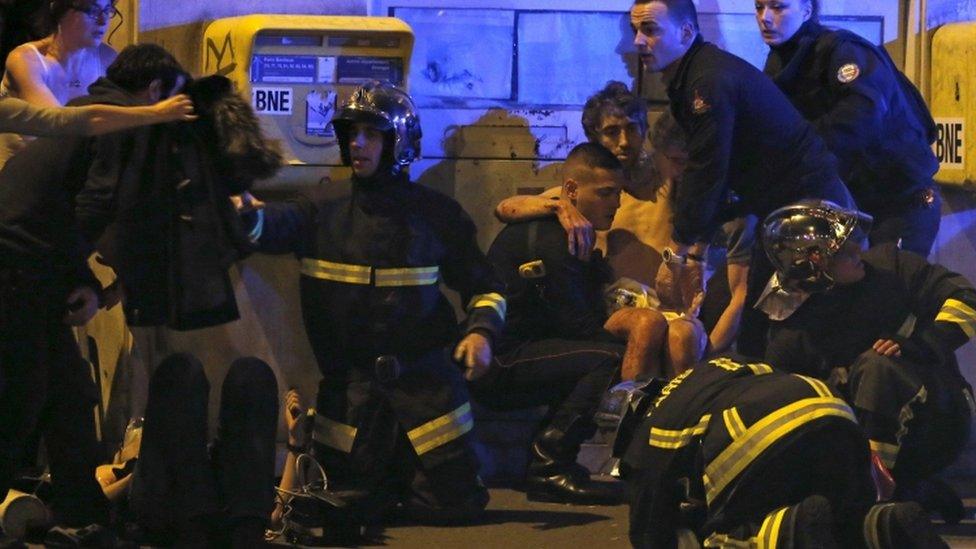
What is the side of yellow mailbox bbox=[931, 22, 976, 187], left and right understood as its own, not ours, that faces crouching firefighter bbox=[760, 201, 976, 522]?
front

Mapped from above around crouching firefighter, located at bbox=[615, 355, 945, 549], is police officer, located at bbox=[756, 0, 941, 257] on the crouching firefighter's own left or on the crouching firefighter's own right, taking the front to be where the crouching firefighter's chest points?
on the crouching firefighter's own right

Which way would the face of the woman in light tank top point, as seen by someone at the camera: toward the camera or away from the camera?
toward the camera

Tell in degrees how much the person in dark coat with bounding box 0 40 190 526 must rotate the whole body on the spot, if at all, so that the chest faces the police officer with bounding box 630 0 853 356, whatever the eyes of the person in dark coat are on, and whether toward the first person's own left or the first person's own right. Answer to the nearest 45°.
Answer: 0° — they already face them

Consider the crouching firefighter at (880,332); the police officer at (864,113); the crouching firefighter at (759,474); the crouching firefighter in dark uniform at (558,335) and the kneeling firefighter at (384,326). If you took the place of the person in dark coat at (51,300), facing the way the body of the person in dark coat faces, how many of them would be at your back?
0

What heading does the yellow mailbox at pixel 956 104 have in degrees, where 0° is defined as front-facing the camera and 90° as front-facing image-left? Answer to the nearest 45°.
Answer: approximately 0°

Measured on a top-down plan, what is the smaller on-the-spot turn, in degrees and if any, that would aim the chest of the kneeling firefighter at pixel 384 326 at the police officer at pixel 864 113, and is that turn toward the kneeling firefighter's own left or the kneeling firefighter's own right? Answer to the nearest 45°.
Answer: approximately 90° to the kneeling firefighter's own left

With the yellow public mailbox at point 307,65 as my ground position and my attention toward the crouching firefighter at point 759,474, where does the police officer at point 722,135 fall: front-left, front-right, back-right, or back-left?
front-left

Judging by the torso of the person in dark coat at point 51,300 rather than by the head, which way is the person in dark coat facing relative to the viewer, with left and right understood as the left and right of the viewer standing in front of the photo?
facing to the right of the viewer

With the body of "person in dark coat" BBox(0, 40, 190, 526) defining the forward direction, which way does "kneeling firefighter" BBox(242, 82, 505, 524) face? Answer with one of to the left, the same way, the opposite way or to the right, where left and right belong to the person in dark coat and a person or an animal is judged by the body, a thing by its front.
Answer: to the right

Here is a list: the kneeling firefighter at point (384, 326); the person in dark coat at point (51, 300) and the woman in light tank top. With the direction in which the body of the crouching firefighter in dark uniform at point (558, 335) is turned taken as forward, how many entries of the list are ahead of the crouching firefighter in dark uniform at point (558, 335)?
0

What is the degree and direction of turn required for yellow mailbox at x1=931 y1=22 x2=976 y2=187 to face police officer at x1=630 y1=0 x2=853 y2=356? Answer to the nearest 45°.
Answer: approximately 45° to its right

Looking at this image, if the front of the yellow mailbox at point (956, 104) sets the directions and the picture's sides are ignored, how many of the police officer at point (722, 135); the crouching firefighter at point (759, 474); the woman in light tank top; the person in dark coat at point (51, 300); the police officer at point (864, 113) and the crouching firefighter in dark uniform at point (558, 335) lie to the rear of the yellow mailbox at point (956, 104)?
0

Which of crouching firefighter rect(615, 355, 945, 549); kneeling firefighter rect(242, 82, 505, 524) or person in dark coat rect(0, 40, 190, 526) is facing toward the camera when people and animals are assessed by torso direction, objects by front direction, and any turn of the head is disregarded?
the kneeling firefighter

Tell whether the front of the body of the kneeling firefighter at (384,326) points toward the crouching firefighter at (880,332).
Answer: no
